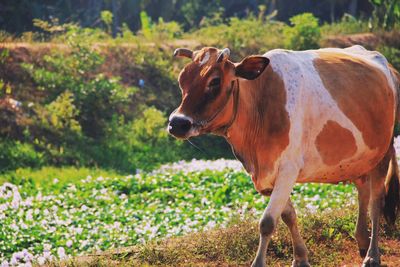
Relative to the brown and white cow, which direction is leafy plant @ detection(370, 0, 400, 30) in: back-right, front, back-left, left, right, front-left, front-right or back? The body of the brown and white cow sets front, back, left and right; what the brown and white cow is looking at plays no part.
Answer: back-right

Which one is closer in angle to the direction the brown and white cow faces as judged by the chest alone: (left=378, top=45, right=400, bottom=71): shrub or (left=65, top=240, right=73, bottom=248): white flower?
the white flower

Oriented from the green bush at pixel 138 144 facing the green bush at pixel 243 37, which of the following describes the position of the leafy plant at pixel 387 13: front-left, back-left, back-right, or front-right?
front-right

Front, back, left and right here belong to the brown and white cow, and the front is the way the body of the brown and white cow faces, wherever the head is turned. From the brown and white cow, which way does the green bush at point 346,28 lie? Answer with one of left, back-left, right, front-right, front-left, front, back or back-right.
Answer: back-right

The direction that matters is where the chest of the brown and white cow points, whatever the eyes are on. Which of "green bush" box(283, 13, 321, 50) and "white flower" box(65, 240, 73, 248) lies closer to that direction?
the white flower

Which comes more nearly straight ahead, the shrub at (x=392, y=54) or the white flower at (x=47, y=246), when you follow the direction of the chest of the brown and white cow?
the white flower

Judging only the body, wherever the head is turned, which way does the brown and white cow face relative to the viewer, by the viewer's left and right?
facing the viewer and to the left of the viewer

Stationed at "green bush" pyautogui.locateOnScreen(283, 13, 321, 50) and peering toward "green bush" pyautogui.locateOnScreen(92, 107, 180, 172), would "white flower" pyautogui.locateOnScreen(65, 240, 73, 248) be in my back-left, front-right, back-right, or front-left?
front-left

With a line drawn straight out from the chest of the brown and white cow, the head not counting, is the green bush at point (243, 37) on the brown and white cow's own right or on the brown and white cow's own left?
on the brown and white cow's own right

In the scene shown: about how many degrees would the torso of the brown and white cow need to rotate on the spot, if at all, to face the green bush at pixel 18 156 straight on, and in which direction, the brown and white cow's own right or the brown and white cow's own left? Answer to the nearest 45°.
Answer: approximately 90° to the brown and white cow's own right

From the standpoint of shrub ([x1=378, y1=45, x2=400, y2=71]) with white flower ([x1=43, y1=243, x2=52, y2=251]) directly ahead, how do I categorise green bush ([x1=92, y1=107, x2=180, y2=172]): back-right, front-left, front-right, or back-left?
front-right
